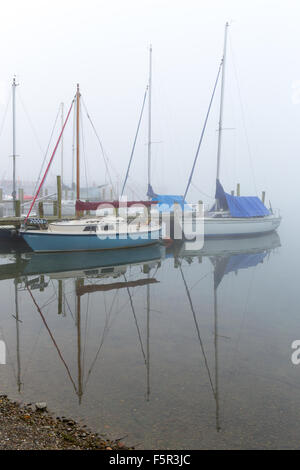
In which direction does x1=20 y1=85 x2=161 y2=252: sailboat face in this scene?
to the viewer's left

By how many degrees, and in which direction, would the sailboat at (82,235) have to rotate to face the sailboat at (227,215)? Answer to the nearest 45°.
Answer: approximately 135° to its right

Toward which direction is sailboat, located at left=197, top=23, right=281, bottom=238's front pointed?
to the viewer's left

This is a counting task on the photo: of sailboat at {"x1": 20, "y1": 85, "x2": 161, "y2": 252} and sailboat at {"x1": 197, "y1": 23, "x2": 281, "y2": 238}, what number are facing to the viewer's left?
2
